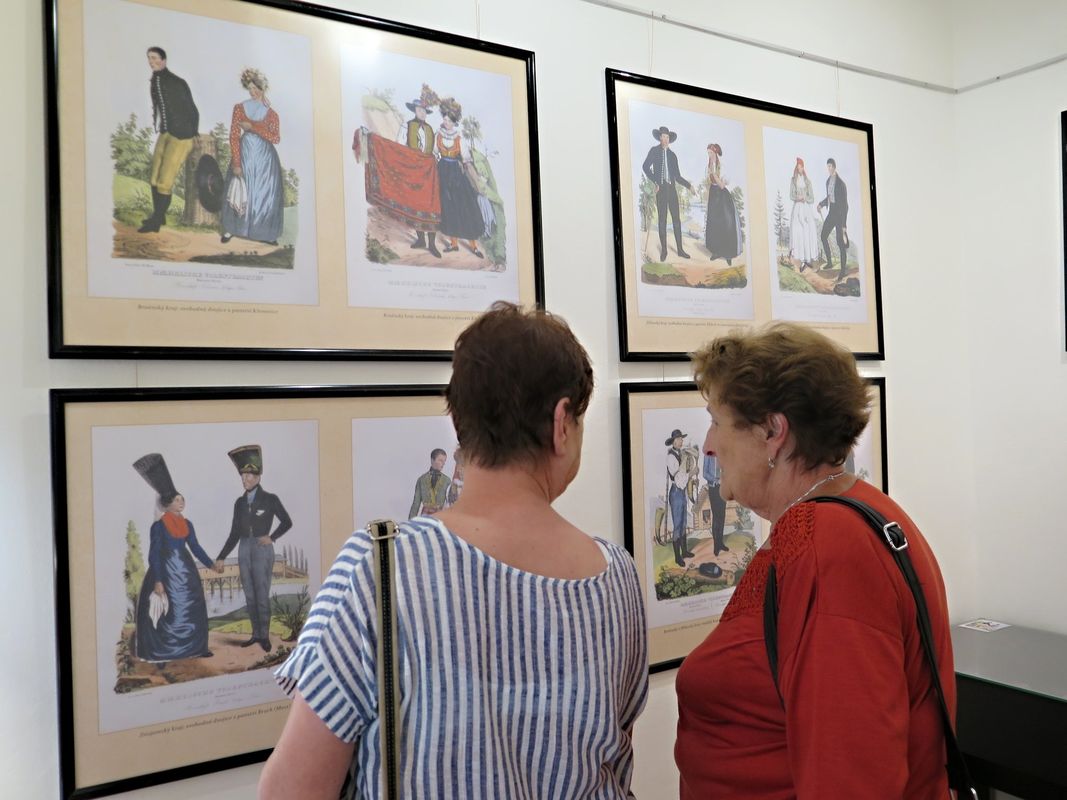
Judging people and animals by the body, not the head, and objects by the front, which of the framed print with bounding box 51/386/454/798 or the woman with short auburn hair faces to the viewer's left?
the woman with short auburn hair

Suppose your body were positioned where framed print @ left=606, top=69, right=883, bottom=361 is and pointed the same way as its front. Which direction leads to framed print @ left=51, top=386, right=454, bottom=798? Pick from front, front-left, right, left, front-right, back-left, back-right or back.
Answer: right

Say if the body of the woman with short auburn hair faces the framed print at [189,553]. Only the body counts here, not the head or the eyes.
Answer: yes

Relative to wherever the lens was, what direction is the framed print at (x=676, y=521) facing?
facing the viewer and to the right of the viewer

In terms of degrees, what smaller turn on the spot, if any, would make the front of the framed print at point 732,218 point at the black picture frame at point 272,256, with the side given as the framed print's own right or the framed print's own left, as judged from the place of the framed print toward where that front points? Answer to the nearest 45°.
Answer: approximately 90° to the framed print's own right

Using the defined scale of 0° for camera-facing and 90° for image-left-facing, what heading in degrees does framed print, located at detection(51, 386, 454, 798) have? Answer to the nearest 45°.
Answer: approximately 315°

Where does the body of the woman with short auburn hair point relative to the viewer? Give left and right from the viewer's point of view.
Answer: facing to the left of the viewer

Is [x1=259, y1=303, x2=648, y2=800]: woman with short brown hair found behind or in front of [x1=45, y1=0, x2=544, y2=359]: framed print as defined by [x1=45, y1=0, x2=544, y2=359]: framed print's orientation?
in front

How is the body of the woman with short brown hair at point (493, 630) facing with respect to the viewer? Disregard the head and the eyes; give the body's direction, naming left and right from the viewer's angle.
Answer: facing away from the viewer
